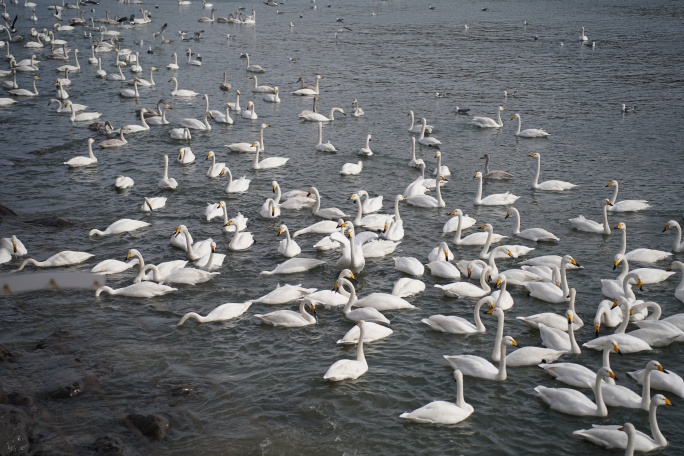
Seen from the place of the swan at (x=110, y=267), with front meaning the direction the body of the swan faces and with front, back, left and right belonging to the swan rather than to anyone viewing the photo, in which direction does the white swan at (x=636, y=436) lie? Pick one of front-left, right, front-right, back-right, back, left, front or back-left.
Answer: front-right

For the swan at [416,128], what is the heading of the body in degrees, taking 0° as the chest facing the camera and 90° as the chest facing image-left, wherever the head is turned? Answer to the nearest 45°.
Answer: approximately 90°

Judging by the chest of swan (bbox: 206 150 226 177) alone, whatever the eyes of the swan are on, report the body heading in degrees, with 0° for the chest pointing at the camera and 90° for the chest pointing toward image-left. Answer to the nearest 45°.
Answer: approximately 45°

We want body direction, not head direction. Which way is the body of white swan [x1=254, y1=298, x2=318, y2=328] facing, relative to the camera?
to the viewer's right

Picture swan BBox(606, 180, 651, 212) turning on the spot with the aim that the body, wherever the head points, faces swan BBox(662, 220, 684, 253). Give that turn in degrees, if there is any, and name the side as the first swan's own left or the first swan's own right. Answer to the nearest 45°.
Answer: approximately 135° to the first swan's own left

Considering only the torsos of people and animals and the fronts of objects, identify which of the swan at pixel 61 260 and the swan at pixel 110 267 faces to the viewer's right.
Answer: the swan at pixel 110 267

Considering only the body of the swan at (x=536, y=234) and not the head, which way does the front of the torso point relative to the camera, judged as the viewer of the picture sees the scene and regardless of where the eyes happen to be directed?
to the viewer's left

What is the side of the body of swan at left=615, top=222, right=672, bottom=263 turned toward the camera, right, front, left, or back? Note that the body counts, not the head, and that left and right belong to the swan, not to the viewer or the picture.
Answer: left

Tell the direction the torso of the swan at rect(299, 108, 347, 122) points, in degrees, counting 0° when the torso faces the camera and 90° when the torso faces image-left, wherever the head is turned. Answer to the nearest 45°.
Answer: approximately 270°

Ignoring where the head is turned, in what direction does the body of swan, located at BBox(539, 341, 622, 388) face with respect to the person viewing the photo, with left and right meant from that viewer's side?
facing to the right of the viewer

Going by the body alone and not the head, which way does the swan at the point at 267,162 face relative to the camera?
to the viewer's left

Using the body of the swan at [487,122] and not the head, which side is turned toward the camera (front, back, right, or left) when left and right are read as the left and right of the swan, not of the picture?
right

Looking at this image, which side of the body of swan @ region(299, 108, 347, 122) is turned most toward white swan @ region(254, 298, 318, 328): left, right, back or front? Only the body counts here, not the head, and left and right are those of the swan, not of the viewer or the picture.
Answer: right

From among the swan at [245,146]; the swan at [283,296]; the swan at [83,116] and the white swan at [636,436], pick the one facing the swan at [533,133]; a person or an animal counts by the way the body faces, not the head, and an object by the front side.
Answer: the swan at [245,146]

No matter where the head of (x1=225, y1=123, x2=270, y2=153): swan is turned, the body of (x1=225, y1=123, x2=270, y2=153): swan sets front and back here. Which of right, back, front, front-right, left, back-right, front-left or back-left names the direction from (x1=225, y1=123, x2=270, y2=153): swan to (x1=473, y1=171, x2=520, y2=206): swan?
front-right

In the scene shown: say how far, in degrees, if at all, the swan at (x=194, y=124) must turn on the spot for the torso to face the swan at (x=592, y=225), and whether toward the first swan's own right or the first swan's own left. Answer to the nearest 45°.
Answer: approximately 45° to the first swan's own right

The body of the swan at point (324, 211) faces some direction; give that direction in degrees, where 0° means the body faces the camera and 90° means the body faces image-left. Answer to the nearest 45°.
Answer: approximately 90°

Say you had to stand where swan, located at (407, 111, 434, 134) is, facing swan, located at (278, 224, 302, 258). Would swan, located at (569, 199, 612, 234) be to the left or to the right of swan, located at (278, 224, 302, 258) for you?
left

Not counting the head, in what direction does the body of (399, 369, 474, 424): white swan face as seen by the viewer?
to the viewer's right

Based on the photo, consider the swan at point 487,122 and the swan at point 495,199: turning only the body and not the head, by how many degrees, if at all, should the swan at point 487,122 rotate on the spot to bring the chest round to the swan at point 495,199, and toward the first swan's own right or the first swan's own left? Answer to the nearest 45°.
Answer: approximately 90° to the first swan's own right
